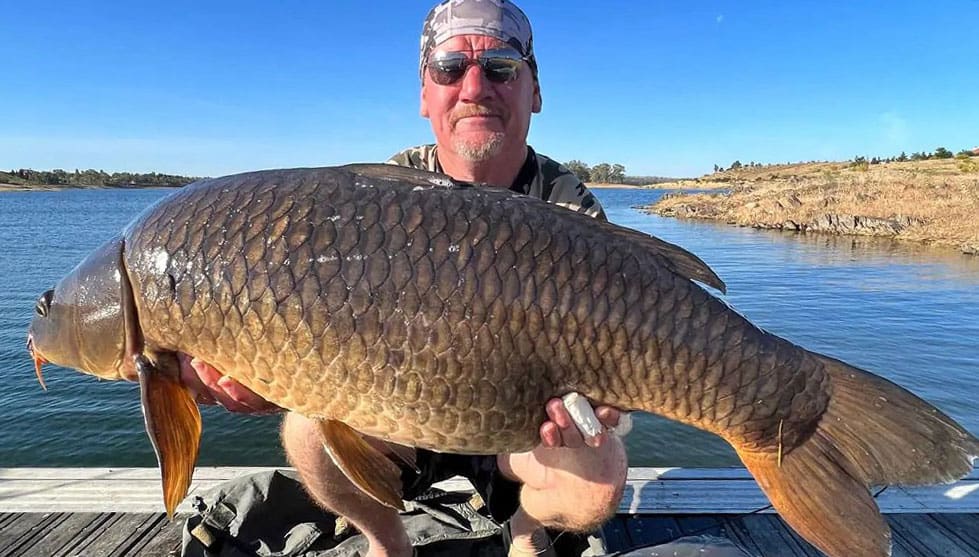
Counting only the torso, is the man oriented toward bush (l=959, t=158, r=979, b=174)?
no

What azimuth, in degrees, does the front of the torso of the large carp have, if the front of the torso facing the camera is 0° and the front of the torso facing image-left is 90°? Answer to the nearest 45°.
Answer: approximately 90°

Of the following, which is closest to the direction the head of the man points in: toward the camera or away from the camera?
toward the camera

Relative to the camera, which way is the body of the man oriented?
toward the camera
